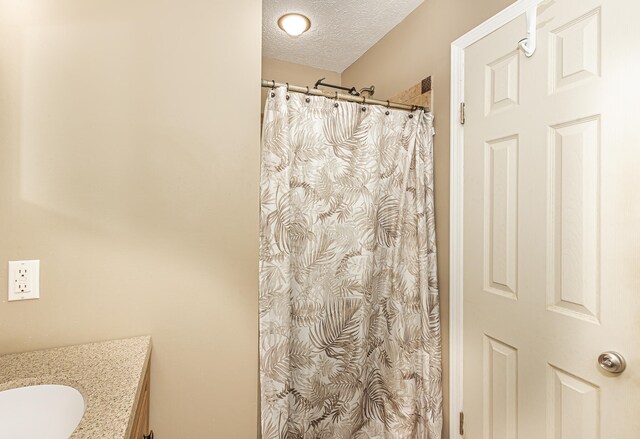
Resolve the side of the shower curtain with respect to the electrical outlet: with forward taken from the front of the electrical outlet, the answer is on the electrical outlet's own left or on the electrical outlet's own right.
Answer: on the electrical outlet's own left

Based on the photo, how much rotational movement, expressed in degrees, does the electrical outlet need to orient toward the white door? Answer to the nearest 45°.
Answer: approximately 45° to its left

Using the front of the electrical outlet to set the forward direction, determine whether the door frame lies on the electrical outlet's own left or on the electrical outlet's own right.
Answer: on the electrical outlet's own left

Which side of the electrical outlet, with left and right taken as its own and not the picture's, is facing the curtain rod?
left
